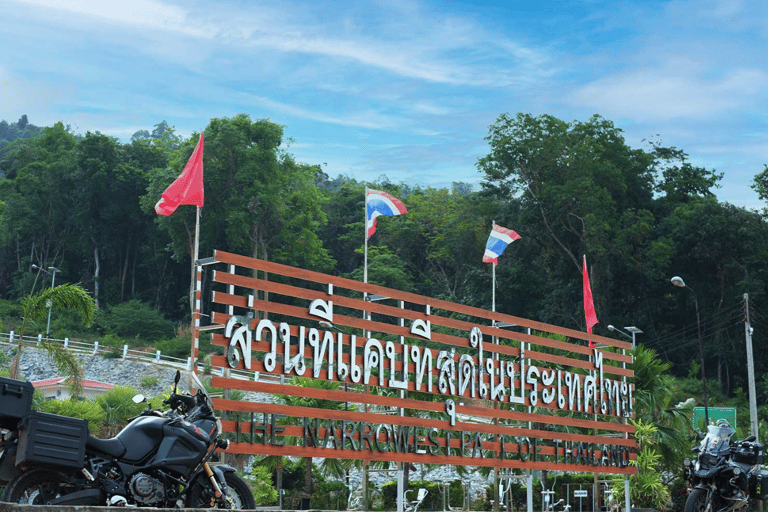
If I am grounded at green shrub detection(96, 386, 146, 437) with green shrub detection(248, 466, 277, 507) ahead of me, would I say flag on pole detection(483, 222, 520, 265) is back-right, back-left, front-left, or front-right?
front-left

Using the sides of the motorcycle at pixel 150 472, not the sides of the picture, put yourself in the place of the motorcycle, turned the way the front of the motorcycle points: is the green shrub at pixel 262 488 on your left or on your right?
on your left

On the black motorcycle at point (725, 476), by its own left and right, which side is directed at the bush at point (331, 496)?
right

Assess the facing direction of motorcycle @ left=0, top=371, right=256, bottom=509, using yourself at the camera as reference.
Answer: facing to the right of the viewer

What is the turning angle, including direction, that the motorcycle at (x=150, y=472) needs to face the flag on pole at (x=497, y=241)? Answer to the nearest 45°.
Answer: approximately 45° to its left

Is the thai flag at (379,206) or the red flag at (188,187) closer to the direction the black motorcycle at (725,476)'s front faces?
the red flag

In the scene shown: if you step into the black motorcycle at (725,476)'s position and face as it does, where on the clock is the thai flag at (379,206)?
The thai flag is roughly at 3 o'clock from the black motorcycle.

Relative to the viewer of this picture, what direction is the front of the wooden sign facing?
facing the viewer and to the right of the viewer

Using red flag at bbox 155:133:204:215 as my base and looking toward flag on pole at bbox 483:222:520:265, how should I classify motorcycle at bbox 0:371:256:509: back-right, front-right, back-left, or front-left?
back-right

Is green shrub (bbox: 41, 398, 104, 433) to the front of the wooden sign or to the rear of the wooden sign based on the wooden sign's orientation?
to the rear

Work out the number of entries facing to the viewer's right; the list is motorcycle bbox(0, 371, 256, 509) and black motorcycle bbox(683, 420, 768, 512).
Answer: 1

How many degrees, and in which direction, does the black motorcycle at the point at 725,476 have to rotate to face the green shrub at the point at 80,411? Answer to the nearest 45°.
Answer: approximately 90° to its right

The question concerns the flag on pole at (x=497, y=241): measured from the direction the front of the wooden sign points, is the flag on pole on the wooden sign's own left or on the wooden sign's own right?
on the wooden sign's own left

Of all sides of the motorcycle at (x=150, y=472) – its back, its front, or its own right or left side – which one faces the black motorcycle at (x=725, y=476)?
front

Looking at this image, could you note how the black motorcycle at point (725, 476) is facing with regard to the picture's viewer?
facing the viewer and to the left of the viewer

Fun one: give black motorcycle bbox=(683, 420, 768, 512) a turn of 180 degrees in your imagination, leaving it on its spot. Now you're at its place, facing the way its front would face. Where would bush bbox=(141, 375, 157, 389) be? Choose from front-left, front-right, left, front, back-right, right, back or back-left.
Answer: left

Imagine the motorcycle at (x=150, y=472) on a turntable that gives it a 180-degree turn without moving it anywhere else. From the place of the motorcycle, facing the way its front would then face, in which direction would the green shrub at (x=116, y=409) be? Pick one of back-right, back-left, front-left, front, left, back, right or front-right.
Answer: right
